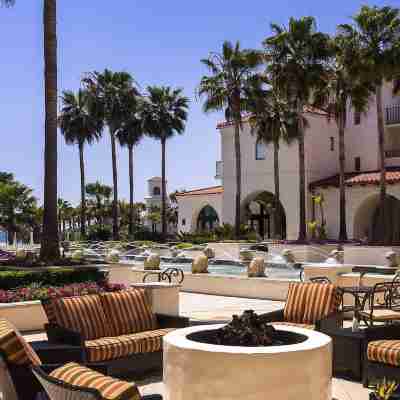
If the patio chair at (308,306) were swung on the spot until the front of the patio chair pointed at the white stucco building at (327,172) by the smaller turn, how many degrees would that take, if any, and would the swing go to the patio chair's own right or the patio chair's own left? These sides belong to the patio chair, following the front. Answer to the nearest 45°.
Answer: approximately 135° to the patio chair's own right

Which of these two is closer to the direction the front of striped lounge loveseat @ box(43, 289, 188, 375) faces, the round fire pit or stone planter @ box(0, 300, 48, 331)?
the round fire pit

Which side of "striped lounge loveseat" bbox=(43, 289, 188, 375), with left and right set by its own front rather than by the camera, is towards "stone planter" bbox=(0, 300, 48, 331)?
back

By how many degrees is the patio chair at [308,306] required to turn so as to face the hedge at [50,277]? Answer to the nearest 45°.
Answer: approximately 90° to its right

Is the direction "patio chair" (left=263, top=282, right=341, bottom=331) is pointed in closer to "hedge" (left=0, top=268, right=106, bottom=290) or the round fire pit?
the round fire pit

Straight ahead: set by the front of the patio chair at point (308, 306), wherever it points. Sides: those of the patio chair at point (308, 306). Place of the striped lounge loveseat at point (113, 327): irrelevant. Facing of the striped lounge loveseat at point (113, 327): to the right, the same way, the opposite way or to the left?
to the left

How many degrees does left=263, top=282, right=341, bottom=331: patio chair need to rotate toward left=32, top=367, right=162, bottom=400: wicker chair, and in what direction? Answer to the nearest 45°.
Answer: approximately 45° to its left

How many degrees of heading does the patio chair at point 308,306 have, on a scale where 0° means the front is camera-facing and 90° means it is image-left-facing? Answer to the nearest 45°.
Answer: approximately 45°

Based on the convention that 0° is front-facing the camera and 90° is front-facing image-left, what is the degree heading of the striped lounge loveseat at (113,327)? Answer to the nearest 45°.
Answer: approximately 315°

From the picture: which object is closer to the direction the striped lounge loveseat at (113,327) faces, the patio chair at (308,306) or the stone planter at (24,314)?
the patio chair

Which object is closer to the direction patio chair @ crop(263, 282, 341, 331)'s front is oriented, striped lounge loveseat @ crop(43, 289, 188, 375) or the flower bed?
the striped lounge loveseat

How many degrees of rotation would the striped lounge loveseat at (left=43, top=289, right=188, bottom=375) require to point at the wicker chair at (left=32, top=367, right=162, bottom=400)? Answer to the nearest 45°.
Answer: approximately 45° to its right

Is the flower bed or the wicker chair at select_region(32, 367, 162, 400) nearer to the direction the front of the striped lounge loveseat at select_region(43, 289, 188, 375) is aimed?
the wicker chair

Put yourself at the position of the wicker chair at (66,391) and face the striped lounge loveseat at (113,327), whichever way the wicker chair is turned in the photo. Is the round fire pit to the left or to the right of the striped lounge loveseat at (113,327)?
right
